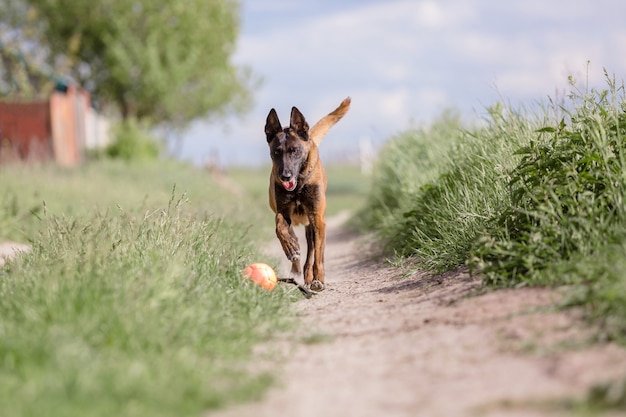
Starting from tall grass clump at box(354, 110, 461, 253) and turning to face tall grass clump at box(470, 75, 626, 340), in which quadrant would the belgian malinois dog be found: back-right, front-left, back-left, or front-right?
front-right

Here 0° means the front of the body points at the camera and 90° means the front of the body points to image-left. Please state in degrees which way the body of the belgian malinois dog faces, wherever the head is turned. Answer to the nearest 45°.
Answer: approximately 0°

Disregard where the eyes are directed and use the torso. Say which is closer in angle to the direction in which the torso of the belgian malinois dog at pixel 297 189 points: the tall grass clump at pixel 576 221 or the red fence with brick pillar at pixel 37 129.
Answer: the tall grass clump

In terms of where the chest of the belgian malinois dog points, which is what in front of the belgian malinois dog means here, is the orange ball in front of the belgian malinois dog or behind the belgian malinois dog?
in front

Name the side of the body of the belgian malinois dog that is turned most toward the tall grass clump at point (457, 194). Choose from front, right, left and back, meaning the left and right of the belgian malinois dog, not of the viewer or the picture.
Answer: left

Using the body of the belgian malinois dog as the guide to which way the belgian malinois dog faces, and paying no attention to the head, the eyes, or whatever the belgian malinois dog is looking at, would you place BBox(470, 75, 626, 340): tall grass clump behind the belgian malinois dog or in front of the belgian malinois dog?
in front
